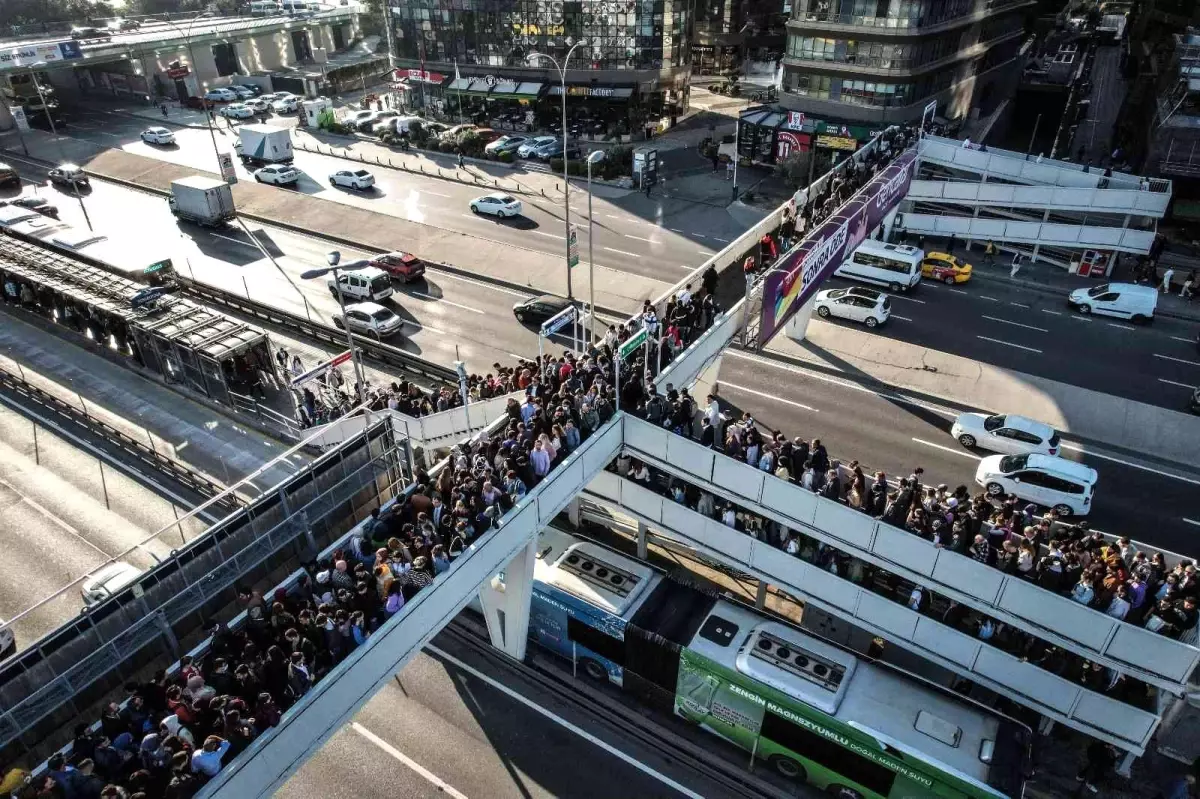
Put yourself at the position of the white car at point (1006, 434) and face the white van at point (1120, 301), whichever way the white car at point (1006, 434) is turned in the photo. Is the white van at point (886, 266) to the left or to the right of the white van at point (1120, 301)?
left

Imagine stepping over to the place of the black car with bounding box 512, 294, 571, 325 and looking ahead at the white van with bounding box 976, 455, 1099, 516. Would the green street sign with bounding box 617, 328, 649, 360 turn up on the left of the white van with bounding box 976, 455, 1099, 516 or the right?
right

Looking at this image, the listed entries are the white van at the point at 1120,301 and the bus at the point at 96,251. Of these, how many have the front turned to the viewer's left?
1

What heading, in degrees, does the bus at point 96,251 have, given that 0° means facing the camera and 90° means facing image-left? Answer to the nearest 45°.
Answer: approximately 315°

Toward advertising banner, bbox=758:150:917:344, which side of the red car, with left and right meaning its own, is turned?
back

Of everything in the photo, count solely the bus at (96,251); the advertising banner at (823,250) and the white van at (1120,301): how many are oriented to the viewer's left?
1

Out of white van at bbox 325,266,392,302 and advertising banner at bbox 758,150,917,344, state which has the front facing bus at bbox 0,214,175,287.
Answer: the white van

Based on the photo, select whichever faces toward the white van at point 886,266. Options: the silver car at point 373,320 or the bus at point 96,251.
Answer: the bus

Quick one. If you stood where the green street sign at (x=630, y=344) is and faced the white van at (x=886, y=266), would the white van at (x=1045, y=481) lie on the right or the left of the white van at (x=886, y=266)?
right

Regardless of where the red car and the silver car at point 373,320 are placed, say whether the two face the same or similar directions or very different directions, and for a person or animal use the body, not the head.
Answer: same or similar directions
